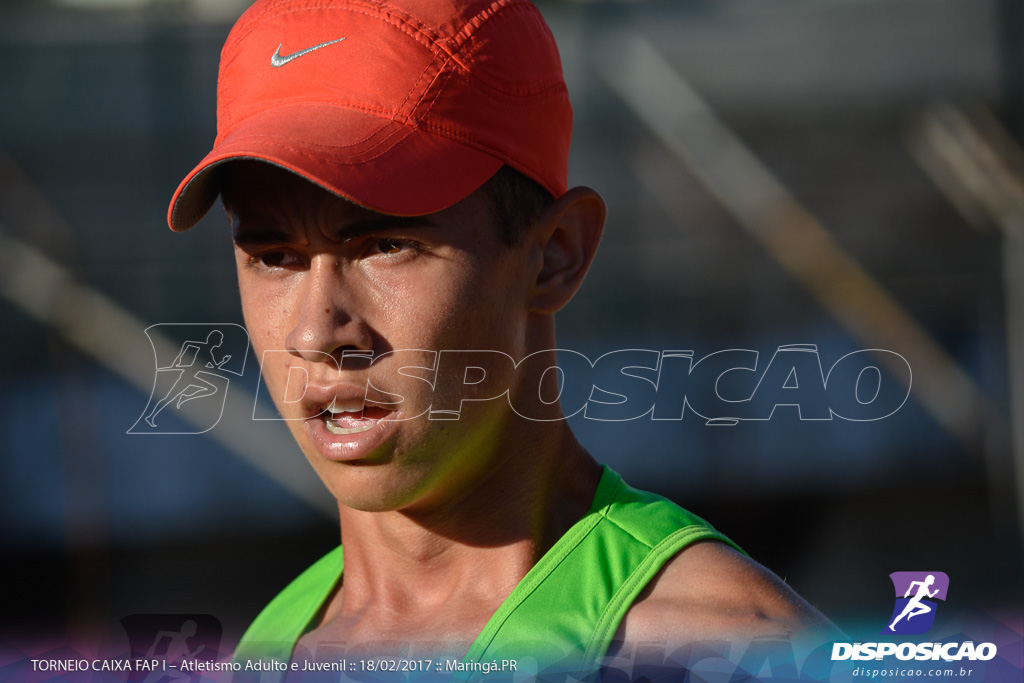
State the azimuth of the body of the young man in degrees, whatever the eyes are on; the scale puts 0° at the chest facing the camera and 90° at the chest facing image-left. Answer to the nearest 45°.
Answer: approximately 45°

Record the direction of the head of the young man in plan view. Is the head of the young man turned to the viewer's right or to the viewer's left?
to the viewer's left
